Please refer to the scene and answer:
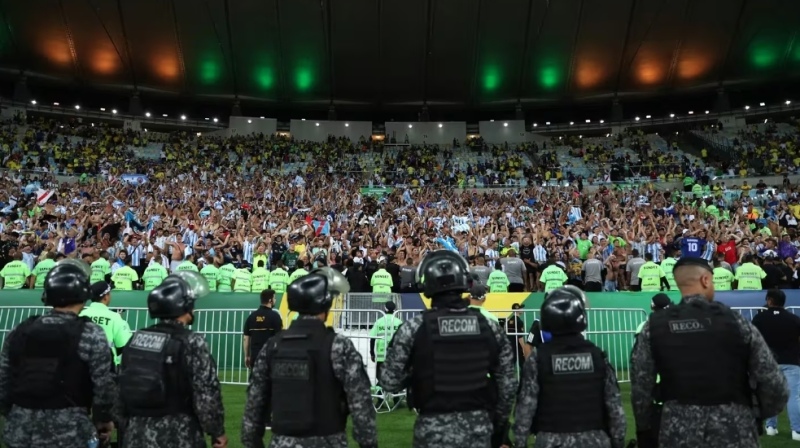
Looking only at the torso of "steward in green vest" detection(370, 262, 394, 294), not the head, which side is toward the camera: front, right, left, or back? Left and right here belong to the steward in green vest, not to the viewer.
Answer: back

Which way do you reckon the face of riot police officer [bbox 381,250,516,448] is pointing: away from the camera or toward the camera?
away from the camera

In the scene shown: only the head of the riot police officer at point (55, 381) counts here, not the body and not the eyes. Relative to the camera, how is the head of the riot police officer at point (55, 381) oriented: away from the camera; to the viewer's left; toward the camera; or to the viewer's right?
away from the camera

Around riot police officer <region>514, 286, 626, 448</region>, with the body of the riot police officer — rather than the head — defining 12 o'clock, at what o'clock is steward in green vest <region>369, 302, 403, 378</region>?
The steward in green vest is roughly at 11 o'clock from the riot police officer.

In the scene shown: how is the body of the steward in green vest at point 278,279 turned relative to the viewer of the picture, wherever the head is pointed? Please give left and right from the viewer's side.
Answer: facing away from the viewer

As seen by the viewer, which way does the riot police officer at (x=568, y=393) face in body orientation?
away from the camera

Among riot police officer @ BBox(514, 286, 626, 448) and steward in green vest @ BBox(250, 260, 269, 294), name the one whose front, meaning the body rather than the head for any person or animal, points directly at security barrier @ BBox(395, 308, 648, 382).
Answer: the riot police officer

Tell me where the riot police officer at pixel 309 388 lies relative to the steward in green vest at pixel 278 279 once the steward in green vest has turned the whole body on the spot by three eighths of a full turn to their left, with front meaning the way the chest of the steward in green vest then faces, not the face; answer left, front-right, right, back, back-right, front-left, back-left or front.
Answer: front-left

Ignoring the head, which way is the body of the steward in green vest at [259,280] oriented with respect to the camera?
away from the camera
